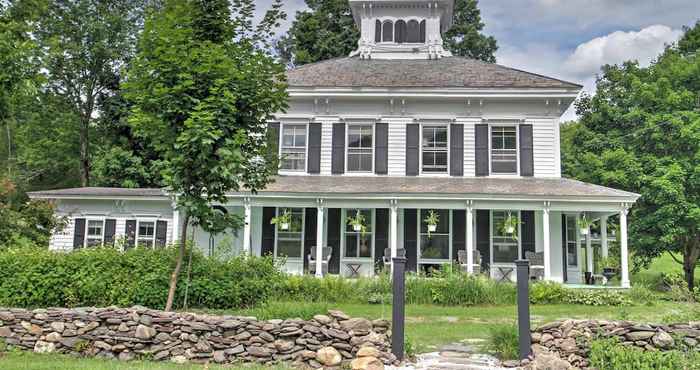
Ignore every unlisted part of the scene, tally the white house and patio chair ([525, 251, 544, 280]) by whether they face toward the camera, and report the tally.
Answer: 2

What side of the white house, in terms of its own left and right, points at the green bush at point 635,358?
front

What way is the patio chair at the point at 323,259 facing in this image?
toward the camera

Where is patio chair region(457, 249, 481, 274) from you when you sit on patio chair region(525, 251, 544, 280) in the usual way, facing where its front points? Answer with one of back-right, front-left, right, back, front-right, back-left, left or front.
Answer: right

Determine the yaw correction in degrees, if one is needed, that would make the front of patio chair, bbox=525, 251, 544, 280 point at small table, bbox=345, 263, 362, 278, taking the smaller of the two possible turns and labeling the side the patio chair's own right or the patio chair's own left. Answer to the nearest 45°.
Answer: approximately 90° to the patio chair's own right

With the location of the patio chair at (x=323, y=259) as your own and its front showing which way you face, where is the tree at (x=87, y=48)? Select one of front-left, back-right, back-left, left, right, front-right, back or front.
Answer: back-right

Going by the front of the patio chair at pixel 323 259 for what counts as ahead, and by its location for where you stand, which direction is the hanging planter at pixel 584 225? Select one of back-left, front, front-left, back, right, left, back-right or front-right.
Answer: left

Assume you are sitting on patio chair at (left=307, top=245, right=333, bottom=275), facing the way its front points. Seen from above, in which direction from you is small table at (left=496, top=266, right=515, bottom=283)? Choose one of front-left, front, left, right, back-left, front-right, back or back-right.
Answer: left

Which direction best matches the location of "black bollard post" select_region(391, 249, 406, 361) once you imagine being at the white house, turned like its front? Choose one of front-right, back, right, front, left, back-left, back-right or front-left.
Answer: front

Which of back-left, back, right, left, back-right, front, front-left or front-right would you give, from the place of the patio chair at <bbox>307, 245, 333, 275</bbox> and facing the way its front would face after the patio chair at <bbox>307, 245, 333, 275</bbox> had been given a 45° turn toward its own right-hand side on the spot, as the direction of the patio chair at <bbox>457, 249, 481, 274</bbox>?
back-left

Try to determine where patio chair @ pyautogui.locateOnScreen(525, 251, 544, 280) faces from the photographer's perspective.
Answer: facing the viewer

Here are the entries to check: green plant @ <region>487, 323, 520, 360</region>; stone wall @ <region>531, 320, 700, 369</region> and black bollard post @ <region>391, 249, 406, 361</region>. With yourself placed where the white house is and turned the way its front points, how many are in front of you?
3
